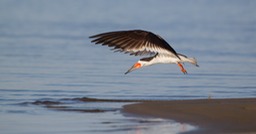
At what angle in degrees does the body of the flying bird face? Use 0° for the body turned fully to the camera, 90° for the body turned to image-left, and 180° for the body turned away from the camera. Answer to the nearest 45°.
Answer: approximately 90°
